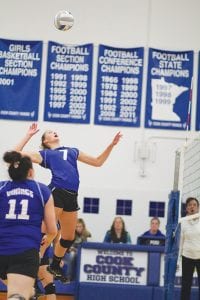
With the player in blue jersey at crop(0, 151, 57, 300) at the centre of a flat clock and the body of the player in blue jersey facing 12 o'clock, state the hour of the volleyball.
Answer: The volleyball is roughly at 12 o'clock from the player in blue jersey.

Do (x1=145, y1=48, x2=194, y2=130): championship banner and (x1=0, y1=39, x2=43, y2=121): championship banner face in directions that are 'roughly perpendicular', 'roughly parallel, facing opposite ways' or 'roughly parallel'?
roughly parallel

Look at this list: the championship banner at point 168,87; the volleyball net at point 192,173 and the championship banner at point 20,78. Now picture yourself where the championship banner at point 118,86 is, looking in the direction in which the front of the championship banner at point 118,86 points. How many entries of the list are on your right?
1

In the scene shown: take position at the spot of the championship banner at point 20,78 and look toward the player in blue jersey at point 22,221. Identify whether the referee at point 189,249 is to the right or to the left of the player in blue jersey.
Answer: left

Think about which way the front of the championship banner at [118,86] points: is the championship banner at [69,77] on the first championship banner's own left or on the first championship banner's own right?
on the first championship banner's own right

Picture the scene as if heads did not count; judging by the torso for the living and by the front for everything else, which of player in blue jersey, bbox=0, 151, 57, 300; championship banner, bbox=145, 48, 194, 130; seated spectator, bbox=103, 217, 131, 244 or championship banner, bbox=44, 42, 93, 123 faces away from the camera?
the player in blue jersey

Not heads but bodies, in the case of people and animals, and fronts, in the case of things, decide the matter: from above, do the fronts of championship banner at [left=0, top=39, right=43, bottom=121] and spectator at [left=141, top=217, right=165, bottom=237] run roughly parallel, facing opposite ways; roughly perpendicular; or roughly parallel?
roughly parallel

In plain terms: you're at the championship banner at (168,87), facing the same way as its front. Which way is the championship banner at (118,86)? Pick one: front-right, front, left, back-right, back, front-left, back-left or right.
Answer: right

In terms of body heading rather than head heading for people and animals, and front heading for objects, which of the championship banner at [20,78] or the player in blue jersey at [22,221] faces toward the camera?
the championship banner

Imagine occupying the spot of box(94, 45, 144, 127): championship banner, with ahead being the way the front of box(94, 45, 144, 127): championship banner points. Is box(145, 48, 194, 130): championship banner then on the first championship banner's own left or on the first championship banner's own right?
on the first championship banner's own left

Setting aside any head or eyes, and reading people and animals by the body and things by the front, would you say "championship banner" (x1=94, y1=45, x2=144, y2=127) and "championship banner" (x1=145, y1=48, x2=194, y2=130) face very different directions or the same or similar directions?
same or similar directions

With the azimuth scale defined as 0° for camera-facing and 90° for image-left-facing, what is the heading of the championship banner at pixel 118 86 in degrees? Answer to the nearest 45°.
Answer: approximately 0°

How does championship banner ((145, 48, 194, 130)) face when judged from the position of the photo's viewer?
facing the viewer

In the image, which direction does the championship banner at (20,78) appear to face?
toward the camera

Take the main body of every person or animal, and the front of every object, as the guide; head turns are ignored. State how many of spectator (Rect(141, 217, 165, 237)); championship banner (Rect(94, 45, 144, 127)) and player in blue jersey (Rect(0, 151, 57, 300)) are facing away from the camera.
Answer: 1

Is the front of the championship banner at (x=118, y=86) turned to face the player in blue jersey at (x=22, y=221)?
yes

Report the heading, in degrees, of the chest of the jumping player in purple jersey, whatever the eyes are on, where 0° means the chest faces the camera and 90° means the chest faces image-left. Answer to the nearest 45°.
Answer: approximately 315°
